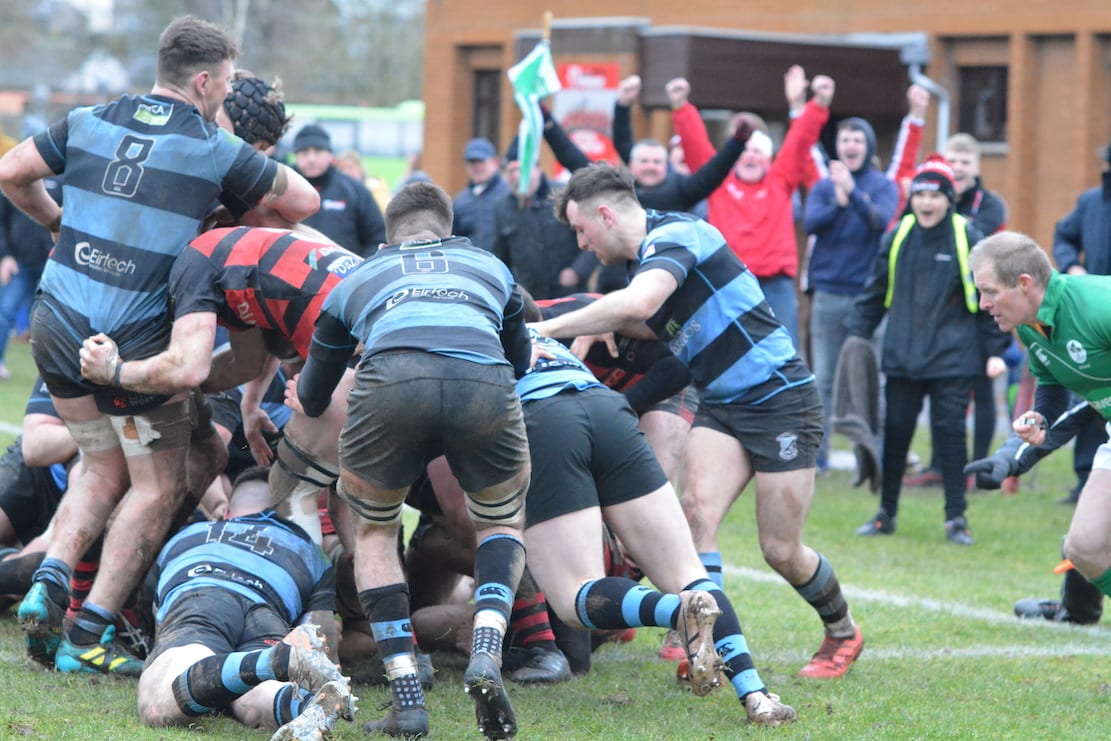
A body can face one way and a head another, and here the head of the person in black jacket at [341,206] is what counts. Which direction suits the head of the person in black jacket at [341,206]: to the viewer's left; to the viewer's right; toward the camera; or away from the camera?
toward the camera

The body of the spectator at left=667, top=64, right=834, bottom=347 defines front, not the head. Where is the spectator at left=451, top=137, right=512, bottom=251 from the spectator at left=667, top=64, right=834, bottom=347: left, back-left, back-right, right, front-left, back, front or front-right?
back-right

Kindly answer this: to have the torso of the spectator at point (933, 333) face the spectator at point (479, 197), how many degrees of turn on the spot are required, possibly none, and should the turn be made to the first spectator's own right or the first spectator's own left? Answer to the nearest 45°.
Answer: approximately 135° to the first spectator's own right

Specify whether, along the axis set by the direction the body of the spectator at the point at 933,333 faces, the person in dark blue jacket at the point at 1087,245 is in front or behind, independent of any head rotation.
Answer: behind

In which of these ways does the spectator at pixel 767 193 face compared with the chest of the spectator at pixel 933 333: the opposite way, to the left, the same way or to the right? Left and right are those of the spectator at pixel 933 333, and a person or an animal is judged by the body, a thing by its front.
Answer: the same way

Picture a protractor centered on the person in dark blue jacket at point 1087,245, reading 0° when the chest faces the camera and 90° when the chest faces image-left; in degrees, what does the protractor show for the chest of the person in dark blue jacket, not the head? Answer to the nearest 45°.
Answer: approximately 45°

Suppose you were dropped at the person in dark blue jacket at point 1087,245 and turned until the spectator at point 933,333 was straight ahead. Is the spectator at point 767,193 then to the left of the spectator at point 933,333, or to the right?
right

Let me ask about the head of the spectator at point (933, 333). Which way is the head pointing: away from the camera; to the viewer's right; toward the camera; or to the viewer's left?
toward the camera

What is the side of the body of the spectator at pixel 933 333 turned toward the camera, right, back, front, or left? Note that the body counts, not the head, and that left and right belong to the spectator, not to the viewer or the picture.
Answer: front

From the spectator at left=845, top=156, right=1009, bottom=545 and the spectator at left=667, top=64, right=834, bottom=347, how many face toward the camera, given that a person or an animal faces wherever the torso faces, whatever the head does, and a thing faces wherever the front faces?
2

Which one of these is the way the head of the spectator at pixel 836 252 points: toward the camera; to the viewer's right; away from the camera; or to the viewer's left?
toward the camera

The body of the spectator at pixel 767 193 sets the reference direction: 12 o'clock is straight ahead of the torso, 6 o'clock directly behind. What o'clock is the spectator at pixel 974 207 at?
the spectator at pixel 974 207 is roughly at 9 o'clock from the spectator at pixel 767 193.

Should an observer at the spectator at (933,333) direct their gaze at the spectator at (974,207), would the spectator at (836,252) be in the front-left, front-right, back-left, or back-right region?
front-left

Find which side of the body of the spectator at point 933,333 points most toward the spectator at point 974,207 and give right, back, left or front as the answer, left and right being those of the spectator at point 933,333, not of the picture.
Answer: back

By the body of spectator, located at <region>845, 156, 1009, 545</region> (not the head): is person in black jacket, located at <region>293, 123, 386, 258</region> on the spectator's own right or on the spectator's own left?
on the spectator's own right

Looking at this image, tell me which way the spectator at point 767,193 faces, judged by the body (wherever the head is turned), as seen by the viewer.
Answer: toward the camera
